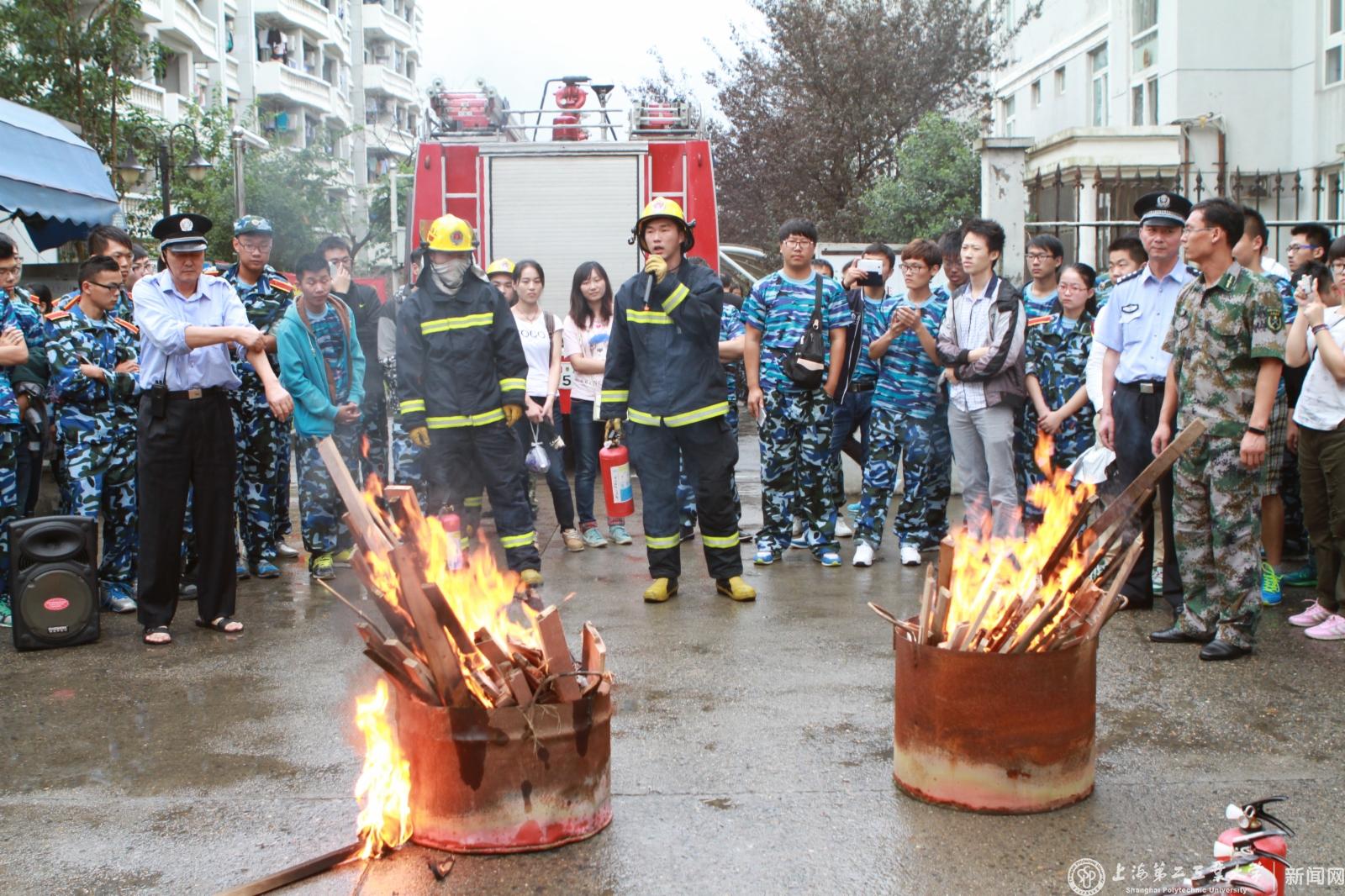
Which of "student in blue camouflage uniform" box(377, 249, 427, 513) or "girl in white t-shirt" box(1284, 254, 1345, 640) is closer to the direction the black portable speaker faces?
the girl in white t-shirt

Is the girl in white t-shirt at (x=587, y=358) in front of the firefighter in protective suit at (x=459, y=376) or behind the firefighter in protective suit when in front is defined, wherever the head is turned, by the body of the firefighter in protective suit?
behind

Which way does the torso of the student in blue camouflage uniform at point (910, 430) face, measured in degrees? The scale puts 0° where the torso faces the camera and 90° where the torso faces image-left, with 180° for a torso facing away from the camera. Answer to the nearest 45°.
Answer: approximately 45°

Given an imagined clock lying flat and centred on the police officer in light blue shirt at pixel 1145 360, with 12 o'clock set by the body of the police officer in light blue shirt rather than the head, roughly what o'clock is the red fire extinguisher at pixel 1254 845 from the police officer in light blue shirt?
The red fire extinguisher is roughly at 12 o'clock from the police officer in light blue shirt.

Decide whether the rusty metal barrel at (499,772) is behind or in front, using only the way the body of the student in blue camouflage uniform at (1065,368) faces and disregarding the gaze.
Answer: in front

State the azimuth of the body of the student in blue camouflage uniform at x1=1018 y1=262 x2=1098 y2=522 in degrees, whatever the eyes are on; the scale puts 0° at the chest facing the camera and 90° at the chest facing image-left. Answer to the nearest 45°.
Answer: approximately 45°

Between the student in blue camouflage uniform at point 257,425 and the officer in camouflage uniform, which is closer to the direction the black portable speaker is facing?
the officer in camouflage uniform

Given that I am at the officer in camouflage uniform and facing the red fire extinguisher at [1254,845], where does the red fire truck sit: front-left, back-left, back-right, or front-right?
back-right

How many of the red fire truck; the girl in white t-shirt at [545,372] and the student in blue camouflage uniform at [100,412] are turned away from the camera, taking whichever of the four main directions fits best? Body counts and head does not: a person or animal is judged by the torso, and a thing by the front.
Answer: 1

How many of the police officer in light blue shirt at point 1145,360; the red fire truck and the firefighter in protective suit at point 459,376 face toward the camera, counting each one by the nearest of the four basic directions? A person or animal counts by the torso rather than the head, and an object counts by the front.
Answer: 2

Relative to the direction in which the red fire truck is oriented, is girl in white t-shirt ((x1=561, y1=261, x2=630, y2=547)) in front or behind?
behind
